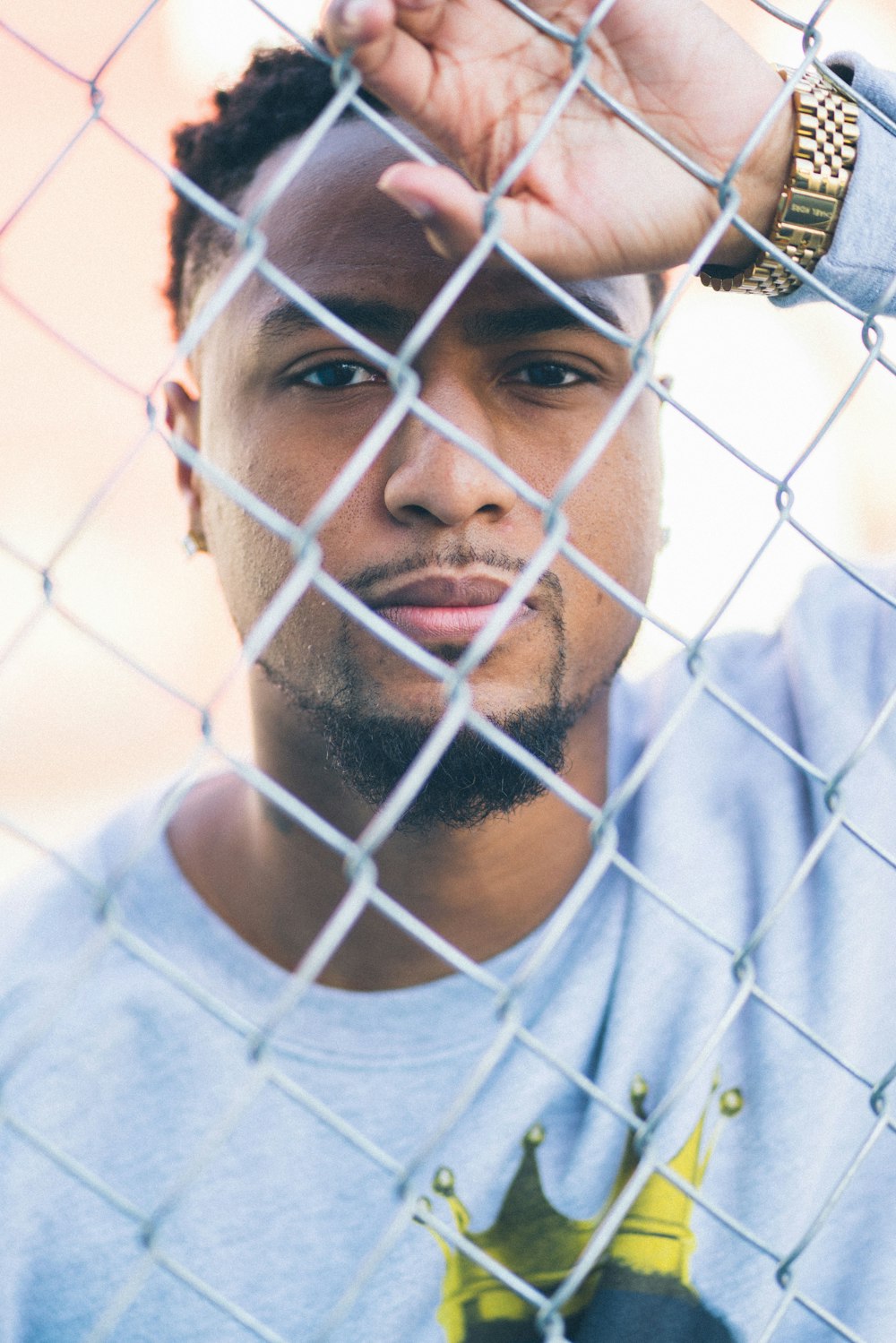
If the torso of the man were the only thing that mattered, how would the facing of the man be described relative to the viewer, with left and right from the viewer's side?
facing the viewer

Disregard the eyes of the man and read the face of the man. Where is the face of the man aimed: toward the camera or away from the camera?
toward the camera
